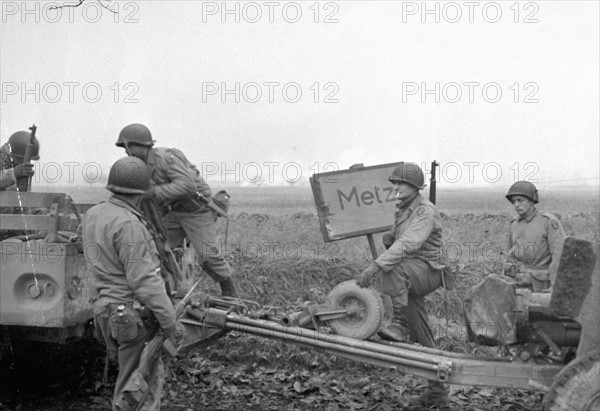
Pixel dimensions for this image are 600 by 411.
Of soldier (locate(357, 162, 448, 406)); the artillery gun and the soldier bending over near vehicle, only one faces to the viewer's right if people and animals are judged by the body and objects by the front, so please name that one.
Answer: the artillery gun

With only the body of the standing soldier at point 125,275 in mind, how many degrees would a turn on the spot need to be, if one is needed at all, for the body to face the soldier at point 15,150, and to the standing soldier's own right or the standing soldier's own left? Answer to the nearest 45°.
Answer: approximately 45° to the standing soldier's own left

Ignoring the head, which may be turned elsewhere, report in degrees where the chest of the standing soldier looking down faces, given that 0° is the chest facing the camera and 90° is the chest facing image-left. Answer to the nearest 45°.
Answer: approximately 45°

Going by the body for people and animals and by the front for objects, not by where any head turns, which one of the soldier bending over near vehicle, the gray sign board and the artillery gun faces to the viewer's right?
the artillery gun

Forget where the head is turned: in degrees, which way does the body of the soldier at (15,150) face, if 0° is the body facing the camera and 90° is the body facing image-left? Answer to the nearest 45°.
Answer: approximately 270°

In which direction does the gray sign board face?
toward the camera

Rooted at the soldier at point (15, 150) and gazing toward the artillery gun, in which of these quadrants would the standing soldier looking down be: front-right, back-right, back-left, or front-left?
front-left

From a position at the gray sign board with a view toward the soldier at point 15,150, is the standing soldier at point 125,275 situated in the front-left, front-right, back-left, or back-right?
front-left

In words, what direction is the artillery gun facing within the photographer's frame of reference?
facing to the right of the viewer

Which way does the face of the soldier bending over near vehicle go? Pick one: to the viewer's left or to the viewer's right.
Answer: to the viewer's left

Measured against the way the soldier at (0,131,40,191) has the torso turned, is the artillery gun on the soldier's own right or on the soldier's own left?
on the soldier's own right

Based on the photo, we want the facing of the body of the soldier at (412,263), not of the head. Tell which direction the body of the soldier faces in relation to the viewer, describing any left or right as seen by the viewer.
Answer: facing to the left of the viewer

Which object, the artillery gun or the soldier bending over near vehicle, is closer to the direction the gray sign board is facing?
the artillery gun

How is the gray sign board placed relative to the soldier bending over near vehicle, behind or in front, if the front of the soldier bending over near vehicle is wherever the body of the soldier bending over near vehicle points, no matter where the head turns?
behind

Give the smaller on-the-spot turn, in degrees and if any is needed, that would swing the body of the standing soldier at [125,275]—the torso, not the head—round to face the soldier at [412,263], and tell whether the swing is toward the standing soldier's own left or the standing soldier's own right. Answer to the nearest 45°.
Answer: approximately 45° to the standing soldier's own right

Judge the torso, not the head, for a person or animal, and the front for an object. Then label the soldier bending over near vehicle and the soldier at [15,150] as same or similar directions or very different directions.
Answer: very different directions

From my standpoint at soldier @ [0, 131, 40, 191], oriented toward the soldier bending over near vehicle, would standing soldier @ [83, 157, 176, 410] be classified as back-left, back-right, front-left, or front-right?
front-right
